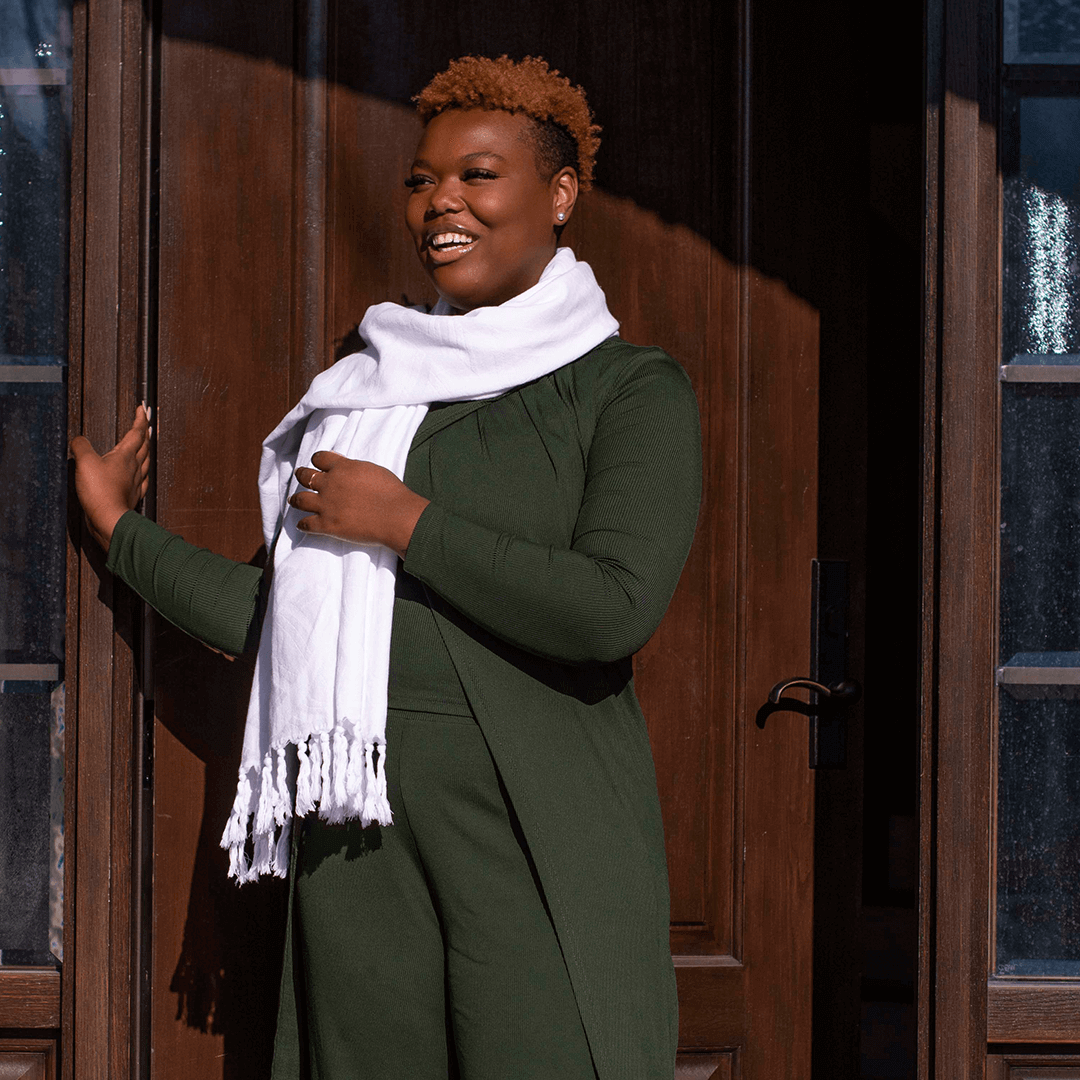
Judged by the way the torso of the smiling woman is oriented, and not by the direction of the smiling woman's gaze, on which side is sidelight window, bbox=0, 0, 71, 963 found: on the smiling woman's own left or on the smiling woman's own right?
on the smiling woman's own right

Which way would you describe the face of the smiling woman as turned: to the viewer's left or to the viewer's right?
to the viewer's left

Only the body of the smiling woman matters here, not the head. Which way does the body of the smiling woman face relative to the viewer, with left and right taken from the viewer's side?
facing the viewer and to the left of the viewer
